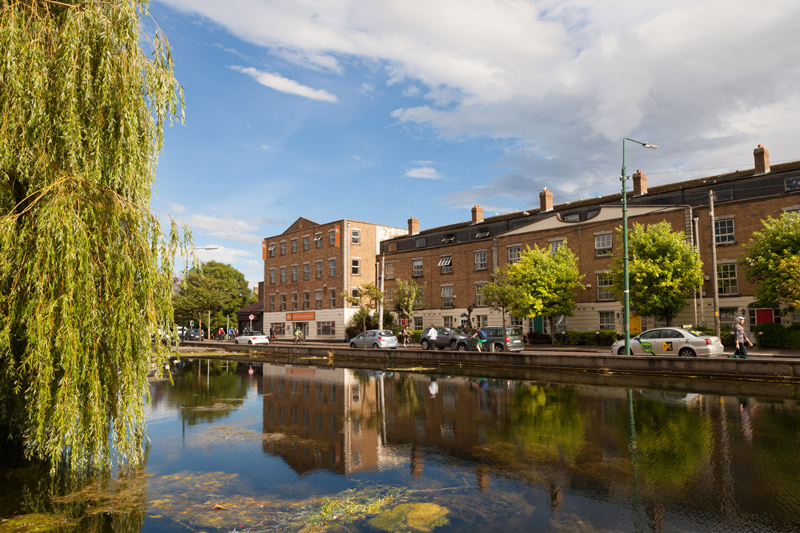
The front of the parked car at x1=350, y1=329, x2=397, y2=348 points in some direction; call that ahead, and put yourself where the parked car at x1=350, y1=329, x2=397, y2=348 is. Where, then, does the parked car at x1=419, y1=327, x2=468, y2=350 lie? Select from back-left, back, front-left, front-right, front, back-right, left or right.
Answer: back

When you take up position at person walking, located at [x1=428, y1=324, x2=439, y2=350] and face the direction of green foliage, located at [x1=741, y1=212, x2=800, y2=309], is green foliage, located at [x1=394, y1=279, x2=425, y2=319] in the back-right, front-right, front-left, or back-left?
back-left

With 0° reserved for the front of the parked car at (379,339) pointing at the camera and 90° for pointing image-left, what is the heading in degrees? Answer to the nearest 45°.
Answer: approximately 135°

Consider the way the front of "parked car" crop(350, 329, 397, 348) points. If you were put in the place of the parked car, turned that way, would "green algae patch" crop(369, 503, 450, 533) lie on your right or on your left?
on your left

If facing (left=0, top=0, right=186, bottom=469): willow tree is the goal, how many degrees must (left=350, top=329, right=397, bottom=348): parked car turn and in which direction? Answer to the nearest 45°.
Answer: approximately 135° to its left

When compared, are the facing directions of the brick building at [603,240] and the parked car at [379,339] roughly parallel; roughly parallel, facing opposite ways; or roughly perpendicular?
roughly perpendicular

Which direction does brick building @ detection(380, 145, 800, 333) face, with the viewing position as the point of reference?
facing the viewer and to the left of the viewer

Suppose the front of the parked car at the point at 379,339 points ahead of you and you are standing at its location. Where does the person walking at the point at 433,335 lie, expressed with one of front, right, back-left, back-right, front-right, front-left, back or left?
back

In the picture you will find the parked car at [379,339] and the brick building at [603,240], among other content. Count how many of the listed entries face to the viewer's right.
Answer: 0

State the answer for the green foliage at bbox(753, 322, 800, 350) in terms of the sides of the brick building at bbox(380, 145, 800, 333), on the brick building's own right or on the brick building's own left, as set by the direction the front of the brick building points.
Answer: on the brick building's own left

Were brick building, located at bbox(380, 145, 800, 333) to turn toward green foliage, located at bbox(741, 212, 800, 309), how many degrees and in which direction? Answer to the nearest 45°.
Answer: approximately 90° to its left

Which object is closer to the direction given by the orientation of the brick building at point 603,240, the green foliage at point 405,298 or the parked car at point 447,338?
the parked car

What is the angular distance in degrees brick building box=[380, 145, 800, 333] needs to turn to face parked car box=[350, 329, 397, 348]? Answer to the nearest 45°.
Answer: approximately 45° to its right
